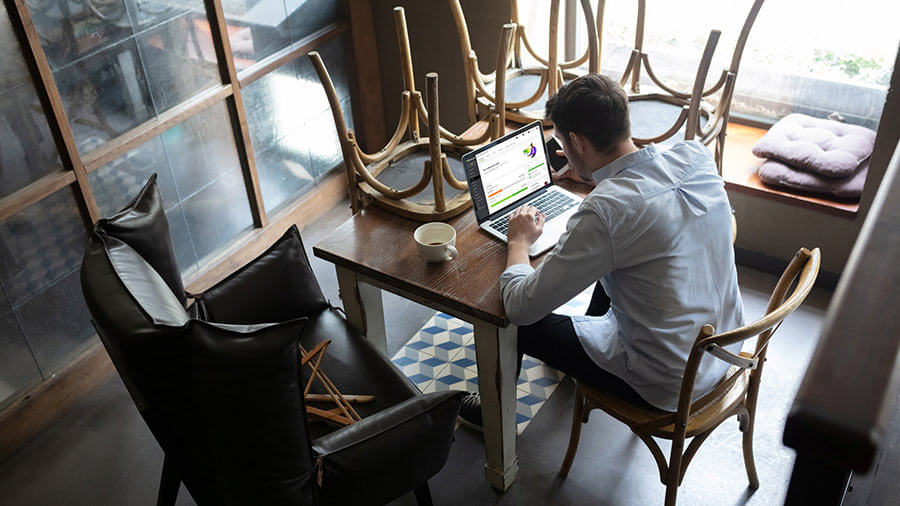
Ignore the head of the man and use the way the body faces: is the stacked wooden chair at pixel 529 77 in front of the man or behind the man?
in front

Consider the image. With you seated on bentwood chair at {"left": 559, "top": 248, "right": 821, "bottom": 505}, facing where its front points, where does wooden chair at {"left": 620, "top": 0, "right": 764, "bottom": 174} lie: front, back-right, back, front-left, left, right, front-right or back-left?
front-right

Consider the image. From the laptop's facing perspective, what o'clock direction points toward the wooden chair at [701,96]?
The wooden chair is roughly at 9 o'clock from the laptop.

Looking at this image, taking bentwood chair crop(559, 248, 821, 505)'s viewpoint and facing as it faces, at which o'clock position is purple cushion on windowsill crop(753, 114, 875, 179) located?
The purple cushion on windowsill is roughly at 2 o'clock from the bentwood chair.

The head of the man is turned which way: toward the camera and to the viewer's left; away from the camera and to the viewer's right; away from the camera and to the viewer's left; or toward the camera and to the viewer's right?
away from the camera and to the viewer's left

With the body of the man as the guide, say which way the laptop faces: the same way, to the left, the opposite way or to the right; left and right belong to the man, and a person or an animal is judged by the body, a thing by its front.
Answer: the opposite way

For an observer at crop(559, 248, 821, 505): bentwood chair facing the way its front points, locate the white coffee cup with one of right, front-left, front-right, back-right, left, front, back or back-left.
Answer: front-left

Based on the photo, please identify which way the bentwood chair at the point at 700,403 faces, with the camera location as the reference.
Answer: facing away from the viewer and to the left of the viewer

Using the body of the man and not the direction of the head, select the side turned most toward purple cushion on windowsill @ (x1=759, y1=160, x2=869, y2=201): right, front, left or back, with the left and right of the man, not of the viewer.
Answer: right

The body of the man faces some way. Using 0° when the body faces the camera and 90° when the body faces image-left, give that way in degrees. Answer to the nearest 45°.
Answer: approximately 135°

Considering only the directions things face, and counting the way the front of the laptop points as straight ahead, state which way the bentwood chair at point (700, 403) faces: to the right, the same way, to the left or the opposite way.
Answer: the opposite way

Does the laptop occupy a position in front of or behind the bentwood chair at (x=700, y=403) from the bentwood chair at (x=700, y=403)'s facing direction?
in front

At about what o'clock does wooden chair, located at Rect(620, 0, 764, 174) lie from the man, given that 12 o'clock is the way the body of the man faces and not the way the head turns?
The wooden chair is roughly at 2 o'clock from the man.

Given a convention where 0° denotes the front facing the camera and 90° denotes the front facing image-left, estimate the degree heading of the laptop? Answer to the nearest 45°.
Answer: approximately 315°

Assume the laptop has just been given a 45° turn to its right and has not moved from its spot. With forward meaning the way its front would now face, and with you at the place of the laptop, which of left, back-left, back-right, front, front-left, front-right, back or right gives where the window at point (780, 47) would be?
back-left

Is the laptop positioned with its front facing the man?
yes

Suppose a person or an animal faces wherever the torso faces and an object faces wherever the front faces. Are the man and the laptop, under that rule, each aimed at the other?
yes
